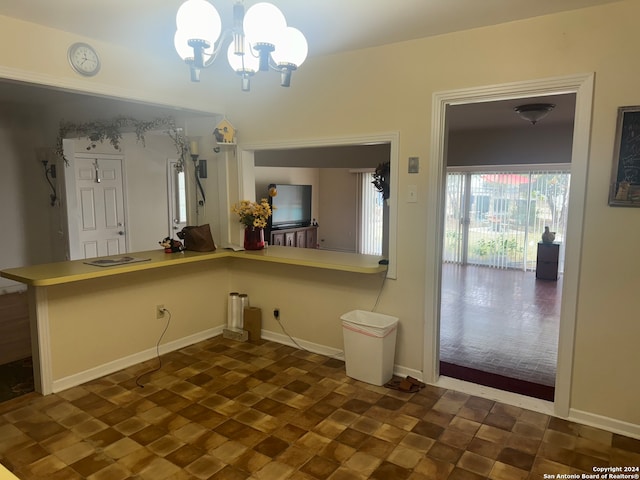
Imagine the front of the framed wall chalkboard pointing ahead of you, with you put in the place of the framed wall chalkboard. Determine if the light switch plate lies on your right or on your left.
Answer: on your right

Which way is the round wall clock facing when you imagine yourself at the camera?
facing the viewer and to the right of the viewer

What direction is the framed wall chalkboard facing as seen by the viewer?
toward the camera

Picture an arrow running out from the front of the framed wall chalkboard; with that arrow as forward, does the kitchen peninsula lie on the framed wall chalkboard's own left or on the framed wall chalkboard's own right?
on the framed wall chalkboard's own right

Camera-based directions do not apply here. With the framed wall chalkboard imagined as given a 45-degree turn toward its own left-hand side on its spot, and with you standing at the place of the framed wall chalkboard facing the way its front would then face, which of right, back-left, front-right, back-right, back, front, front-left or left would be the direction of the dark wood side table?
back-left

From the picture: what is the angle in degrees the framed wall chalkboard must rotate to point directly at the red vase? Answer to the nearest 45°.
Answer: approximately 90° to its right

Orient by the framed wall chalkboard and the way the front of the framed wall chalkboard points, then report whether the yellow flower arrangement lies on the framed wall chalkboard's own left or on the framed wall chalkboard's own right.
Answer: on the framed wall chalkboard's own right

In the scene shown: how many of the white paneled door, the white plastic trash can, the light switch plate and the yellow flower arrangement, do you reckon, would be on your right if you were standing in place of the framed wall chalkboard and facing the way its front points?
4

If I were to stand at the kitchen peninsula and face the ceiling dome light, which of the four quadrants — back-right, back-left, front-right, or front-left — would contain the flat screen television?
front-left

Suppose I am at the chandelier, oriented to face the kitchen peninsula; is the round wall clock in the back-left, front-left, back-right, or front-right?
front-left

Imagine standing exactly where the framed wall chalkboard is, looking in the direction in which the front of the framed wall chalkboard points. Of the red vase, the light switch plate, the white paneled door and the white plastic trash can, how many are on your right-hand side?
4

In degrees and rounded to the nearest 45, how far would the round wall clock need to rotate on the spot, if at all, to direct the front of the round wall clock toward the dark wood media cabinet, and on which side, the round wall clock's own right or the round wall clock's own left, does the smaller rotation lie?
approximately 90° to the round wall clock's own left

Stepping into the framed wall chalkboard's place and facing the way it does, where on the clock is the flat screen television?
The flat screen television is roughly at 4 o'clock from the framed wall chalkboard.

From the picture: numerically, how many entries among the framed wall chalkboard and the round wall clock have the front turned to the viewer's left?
0

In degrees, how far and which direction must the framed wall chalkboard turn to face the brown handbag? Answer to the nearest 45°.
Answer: approximately 90° to its right
